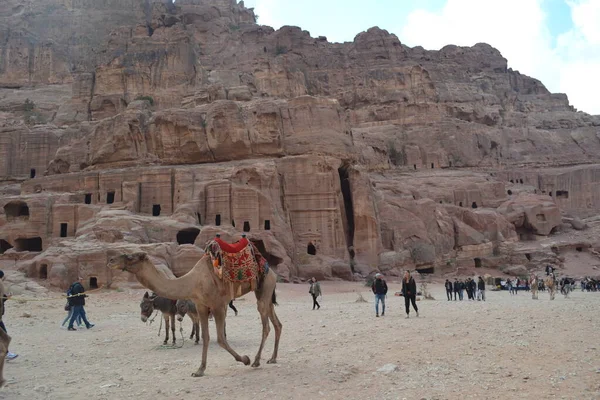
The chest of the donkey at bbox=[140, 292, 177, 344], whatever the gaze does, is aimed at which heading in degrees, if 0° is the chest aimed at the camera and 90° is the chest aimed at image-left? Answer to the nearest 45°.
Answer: approximately 45°

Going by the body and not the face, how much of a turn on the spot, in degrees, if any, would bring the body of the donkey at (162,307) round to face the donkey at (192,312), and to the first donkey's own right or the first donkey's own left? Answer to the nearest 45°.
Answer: approximately 135° to the first donkey's own left

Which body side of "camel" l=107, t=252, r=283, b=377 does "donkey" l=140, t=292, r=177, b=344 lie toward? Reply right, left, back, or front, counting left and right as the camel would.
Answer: right

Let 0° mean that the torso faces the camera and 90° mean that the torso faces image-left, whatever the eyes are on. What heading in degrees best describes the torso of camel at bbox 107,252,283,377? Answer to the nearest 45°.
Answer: approximately 90°

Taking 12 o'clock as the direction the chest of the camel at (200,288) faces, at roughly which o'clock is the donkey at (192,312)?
The donkey is roughly at 3 o'clock from the camel.

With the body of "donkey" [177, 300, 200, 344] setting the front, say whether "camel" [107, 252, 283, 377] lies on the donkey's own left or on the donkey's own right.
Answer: on the donkey's own left

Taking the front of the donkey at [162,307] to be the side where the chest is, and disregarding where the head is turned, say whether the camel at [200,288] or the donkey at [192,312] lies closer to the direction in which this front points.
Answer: the camel
